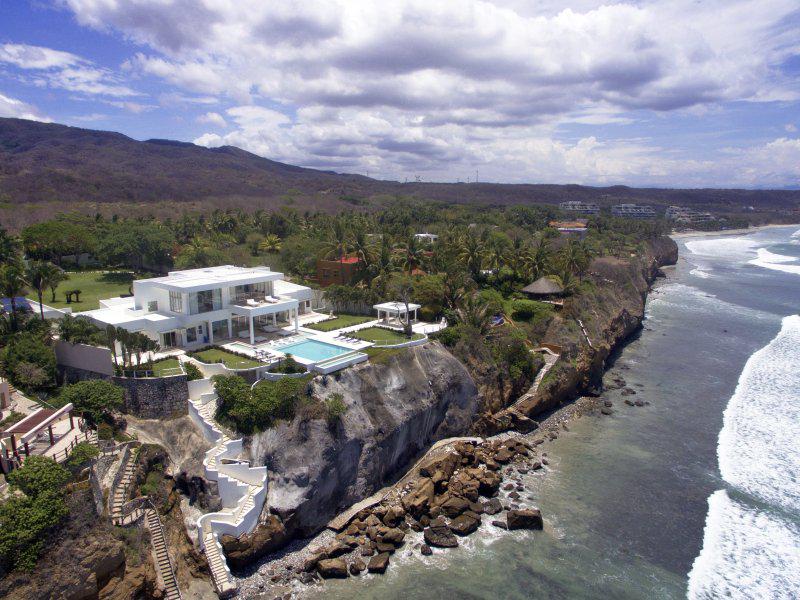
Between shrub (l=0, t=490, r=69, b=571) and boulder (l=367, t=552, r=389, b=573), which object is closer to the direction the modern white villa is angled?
the boulder

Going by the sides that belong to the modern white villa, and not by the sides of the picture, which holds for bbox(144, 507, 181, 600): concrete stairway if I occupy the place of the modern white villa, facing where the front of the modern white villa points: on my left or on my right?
on my right

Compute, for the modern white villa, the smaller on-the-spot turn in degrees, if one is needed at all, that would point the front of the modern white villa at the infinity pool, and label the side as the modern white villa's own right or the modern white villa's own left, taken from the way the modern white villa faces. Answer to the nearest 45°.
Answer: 0° — it already faces it

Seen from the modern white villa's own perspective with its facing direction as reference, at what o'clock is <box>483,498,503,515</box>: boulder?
The boulder is roughly at 12 o'clock from the modern white villa.

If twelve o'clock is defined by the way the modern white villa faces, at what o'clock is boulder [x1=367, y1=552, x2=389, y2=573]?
The boulder is roughly at 1 o'clock from the modern white villa.

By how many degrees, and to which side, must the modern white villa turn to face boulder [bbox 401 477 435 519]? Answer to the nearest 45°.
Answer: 0° — it already faces it

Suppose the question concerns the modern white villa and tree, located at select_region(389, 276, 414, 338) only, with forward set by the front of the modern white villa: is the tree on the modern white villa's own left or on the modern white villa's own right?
on the modern white villa's own left

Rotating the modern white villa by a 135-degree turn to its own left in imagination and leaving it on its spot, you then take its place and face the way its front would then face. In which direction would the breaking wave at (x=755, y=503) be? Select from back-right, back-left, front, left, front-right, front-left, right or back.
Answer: back-right

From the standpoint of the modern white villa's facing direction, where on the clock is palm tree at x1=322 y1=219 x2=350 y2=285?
The palm tree is roughly at 9 o'clock from the modern white villa.

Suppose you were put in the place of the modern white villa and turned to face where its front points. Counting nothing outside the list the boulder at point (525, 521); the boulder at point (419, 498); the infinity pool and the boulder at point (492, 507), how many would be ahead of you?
4

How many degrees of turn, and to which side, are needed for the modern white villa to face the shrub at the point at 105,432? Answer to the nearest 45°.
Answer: approximately 90° to its right

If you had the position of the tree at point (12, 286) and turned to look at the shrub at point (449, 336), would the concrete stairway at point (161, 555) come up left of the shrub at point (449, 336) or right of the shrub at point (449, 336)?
right

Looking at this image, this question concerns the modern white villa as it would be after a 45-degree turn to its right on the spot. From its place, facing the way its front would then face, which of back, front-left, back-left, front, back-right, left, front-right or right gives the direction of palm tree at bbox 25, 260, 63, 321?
right

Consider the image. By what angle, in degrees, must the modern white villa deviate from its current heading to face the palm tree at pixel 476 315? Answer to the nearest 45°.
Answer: approximately 45° to its left

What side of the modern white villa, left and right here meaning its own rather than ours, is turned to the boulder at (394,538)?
front

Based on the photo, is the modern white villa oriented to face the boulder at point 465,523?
yes

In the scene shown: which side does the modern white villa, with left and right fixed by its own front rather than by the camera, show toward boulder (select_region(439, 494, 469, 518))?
front

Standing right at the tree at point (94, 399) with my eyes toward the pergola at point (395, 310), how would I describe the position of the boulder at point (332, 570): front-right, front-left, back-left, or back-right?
front-right

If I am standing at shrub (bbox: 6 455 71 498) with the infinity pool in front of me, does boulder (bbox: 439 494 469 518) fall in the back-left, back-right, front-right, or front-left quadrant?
front-right

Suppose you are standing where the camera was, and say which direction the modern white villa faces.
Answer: facing the viewer and to the right of the viewer
